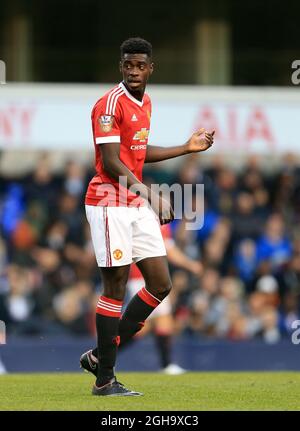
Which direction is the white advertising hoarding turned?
toward the camera
